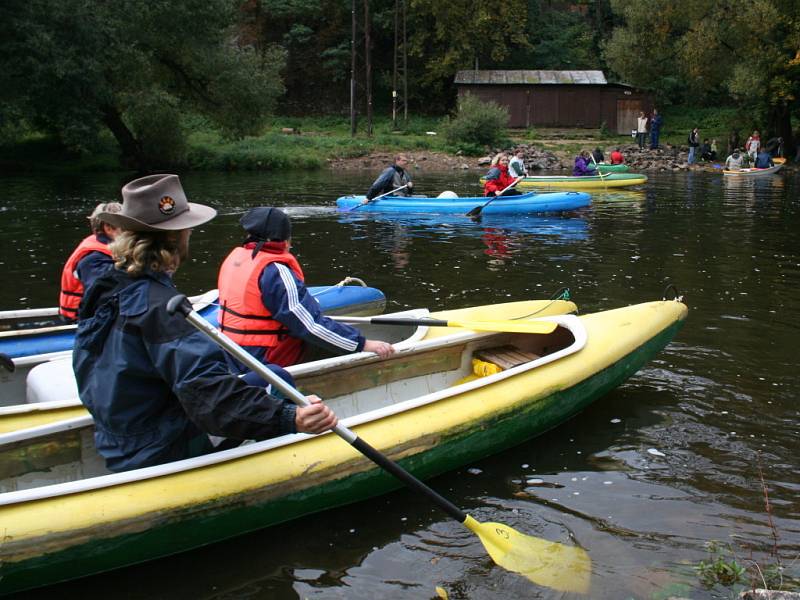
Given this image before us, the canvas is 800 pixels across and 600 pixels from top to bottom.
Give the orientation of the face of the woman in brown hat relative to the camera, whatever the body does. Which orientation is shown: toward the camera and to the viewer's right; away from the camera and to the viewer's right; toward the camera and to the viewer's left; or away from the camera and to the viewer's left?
away from the camera and to the viewer's right

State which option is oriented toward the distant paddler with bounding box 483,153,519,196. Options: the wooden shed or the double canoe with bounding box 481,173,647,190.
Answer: the wooden shed

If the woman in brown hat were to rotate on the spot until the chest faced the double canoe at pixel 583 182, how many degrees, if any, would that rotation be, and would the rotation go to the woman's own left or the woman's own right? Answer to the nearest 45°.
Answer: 0° — they already face it

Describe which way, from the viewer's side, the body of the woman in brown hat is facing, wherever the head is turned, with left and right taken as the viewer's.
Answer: facing away from the viewer and to the right of the viewer

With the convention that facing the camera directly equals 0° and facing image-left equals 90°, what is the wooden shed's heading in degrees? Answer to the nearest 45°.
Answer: approximately 0°

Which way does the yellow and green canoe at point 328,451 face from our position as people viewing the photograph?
facing away from the viewer and to the right of the viewer

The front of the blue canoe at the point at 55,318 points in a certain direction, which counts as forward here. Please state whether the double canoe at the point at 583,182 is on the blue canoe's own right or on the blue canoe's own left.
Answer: on the blue canoe's own left

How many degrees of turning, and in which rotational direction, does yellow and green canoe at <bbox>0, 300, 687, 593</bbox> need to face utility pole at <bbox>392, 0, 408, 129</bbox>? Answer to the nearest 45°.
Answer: approximately 45° to its left

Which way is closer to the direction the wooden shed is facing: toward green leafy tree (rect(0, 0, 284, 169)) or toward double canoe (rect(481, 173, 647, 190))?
the double canoe

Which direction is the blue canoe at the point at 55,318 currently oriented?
to the viewer's right
